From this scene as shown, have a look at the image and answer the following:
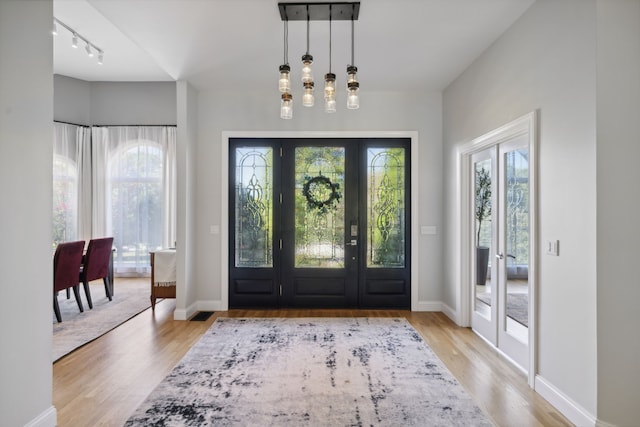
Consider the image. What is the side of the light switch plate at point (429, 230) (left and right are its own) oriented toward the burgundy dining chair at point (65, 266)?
right

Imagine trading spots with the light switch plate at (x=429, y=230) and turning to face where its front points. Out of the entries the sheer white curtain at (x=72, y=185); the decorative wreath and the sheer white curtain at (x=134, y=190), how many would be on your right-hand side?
3

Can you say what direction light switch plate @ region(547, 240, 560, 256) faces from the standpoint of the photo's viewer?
facing the viewer and to the left of the viewer

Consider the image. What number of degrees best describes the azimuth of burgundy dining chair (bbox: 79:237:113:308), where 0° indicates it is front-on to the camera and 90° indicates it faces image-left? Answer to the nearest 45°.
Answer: approximately 135°

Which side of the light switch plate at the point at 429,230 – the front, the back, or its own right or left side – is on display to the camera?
front

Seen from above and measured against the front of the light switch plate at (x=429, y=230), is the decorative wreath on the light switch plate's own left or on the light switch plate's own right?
on the light switch plate's own right

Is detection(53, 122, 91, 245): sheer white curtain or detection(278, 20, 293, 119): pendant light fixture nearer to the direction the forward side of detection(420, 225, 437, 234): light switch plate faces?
the pendant light fixture

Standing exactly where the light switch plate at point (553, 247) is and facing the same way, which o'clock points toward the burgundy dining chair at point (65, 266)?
The burgundy dining chair is roughly at 1 o'clock from the light switch plate.

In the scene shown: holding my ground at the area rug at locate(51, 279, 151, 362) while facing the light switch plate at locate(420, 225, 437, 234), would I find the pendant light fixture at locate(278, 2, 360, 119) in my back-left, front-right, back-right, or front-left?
front-right

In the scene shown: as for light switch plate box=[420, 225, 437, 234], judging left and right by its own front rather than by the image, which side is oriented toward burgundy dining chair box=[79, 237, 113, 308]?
right

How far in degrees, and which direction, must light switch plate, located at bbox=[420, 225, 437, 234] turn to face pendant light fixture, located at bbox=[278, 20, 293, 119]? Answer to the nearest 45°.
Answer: approximately 45° to its right

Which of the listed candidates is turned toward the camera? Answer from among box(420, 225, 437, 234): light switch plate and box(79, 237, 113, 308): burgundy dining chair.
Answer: the light switch plate

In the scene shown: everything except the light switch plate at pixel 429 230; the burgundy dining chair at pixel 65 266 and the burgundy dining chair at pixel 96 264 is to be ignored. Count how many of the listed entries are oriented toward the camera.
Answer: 1

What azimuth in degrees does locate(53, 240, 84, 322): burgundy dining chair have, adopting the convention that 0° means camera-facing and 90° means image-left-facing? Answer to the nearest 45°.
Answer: approximately 135°

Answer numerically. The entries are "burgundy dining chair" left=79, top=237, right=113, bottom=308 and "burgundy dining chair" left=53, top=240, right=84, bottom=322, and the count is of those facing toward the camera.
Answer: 0
